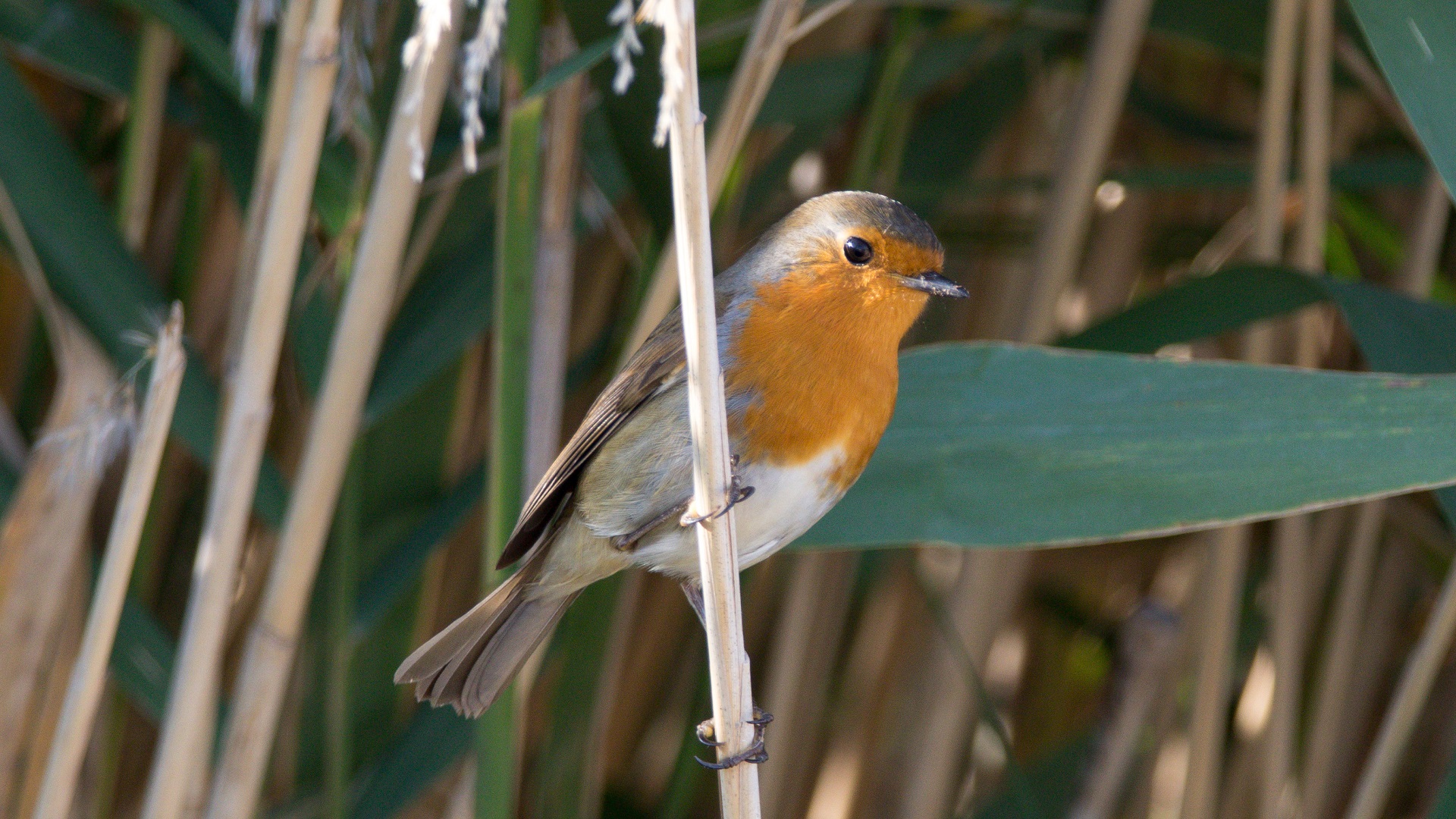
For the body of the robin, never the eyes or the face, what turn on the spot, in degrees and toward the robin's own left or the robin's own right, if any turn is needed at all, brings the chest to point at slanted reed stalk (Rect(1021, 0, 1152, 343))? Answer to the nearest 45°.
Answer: approximately 45° to the robin's own left

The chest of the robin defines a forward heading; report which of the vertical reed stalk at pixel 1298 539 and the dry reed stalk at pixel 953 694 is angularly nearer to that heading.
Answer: the vertical reed stalk

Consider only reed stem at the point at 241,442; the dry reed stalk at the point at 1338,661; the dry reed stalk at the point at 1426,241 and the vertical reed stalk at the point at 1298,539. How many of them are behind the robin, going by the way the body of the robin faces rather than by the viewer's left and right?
1

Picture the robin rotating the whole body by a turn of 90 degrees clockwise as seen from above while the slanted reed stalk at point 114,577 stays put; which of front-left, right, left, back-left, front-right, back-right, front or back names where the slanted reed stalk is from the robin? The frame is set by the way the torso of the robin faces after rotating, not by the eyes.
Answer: right

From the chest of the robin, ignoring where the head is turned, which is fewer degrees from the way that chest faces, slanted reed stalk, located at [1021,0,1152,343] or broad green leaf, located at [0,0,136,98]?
the slanted reed stalk

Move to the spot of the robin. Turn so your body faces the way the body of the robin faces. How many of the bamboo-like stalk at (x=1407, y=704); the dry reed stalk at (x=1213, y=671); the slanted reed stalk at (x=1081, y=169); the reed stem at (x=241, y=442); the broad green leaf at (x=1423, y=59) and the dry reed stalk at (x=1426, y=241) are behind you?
1

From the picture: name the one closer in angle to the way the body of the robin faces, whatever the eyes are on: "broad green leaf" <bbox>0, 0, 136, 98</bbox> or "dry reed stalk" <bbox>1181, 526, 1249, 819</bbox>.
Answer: the dry reed stalk

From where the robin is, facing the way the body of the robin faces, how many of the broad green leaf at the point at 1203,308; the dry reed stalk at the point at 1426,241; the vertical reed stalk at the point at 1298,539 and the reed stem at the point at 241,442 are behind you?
1

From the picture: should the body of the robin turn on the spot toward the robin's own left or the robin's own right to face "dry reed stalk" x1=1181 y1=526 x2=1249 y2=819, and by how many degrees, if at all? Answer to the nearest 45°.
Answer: approximately 45° to the robin's own left

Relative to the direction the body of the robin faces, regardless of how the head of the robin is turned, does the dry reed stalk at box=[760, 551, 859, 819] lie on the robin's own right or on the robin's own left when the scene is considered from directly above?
on the robin's own left

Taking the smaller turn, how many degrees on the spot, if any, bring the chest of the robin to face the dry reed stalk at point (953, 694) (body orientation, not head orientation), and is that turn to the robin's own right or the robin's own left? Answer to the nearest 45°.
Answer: approximately 90° to the robin's own left

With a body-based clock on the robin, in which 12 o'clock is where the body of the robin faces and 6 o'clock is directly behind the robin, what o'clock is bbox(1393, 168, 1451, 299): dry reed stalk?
The dry reed stalk is roughly at 11 o'clock from the robin.

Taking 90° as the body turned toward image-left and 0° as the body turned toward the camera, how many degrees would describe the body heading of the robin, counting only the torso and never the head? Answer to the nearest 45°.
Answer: approximately 270°

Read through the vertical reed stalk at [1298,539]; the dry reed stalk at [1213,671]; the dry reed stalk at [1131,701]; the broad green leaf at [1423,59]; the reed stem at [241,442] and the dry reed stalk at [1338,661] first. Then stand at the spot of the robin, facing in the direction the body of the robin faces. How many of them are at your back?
1

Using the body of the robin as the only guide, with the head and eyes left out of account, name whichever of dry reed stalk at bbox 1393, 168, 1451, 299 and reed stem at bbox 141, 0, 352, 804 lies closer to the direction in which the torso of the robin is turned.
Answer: the dry reed stalk
